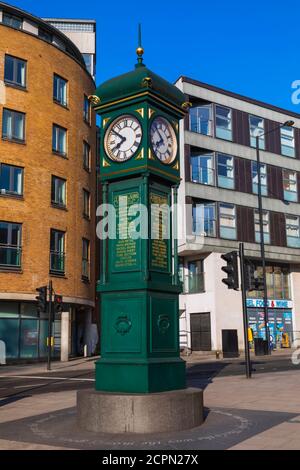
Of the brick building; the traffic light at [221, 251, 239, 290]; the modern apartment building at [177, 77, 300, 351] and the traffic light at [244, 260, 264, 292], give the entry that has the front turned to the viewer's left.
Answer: the traffic light at [221, 251, 239, 290]

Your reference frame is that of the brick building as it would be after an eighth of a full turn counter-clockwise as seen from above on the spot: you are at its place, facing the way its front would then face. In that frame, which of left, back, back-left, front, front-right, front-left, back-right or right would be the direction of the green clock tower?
right

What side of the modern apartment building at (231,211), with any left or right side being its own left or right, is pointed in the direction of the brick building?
right

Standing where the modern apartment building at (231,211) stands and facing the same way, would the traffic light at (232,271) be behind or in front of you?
in front

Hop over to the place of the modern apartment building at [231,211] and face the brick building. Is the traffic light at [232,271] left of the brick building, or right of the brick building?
left

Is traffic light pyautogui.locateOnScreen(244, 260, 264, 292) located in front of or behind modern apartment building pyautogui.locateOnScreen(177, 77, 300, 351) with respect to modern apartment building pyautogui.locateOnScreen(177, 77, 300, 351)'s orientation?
in front

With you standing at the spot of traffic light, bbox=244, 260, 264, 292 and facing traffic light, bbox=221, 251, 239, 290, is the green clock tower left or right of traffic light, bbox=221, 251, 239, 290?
left

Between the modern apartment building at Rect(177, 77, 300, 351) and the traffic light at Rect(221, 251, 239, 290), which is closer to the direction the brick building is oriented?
the traffic light

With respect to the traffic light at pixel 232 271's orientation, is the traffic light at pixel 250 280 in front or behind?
behind
